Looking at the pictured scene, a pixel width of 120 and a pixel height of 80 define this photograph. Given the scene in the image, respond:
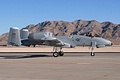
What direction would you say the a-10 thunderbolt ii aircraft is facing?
to the viewer's right
